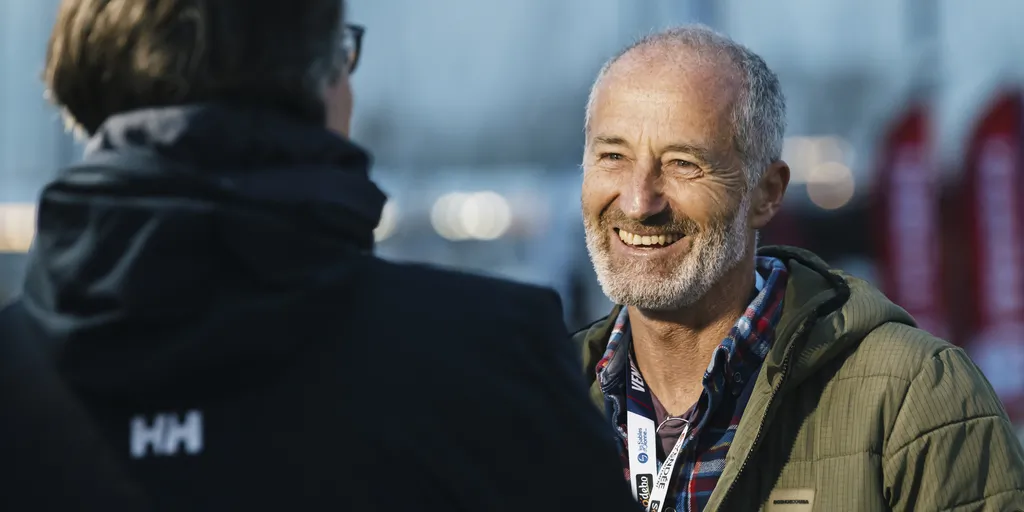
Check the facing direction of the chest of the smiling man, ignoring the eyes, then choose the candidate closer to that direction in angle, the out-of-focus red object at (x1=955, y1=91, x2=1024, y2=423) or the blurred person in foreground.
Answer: the blurred person in foreground

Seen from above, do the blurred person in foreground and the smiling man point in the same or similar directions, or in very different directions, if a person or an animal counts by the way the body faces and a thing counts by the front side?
very different directions

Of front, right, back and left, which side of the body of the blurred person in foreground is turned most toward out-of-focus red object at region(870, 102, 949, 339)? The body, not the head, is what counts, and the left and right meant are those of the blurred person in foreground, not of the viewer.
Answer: front

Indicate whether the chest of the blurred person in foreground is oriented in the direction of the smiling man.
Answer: yes

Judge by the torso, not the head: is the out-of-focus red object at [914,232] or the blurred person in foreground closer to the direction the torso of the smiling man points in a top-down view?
the blurred person in foreground

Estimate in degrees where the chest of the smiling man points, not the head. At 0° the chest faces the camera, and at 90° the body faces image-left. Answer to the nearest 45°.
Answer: approximately 45°

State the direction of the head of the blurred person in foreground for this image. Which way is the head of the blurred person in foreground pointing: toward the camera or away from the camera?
away from the camera

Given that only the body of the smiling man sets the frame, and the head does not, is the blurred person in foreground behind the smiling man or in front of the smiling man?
in front

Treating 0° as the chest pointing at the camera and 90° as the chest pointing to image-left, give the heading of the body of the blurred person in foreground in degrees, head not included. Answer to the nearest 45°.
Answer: approximately 225°

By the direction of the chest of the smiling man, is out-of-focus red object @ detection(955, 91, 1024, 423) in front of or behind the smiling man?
behind

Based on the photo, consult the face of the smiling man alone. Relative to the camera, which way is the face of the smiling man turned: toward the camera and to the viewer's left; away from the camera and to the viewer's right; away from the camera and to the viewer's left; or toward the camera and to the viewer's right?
toward the camera and to the viewer's left
